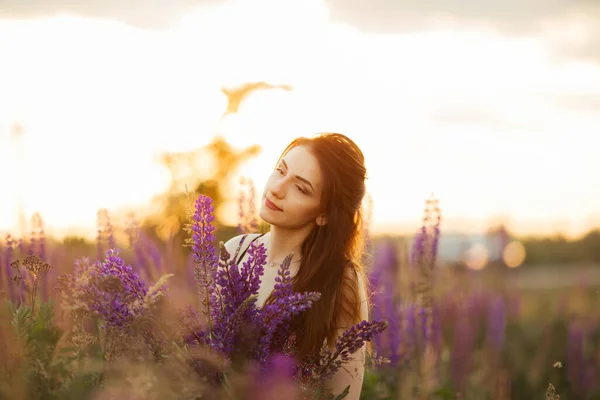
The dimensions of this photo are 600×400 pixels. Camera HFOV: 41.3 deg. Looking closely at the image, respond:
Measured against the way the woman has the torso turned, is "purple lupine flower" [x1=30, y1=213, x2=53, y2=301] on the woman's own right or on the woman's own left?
on the woman's own right

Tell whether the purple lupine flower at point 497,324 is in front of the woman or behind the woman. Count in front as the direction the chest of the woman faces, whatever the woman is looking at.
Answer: behind

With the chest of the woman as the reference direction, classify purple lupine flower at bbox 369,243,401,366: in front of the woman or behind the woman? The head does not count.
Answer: behind

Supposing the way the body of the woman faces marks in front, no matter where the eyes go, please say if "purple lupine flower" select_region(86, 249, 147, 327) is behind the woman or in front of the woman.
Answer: in front

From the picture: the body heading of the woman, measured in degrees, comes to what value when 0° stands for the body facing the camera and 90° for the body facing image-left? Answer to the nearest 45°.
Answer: approximately 45°
